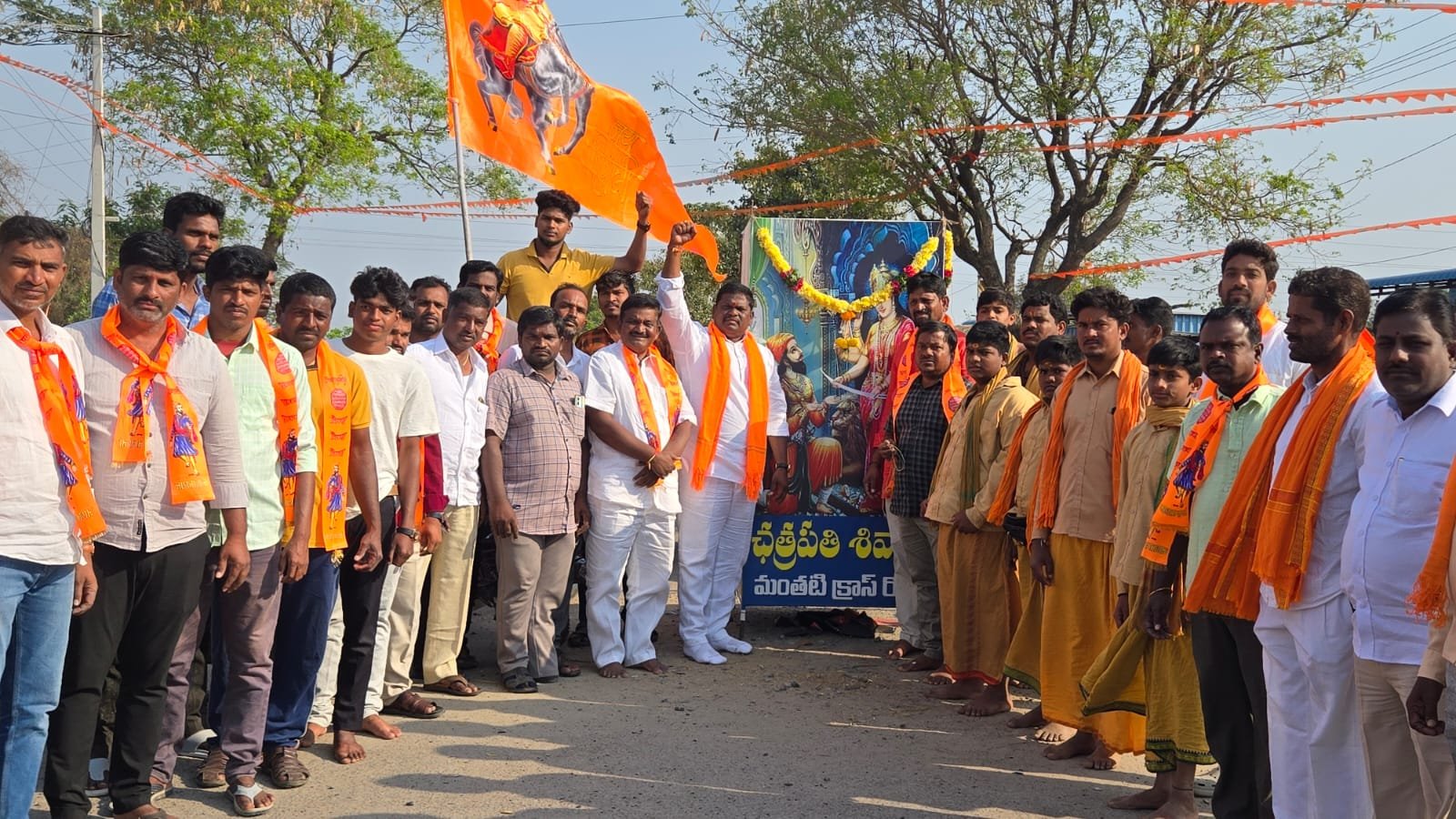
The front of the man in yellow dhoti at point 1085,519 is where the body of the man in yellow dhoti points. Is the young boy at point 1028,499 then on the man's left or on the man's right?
on the man's right

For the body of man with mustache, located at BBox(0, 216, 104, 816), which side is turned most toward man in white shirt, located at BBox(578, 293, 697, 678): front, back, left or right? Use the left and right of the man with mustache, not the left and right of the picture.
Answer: left

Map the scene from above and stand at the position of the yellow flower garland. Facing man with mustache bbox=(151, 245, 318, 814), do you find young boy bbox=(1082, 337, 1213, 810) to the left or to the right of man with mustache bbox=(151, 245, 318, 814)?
left
